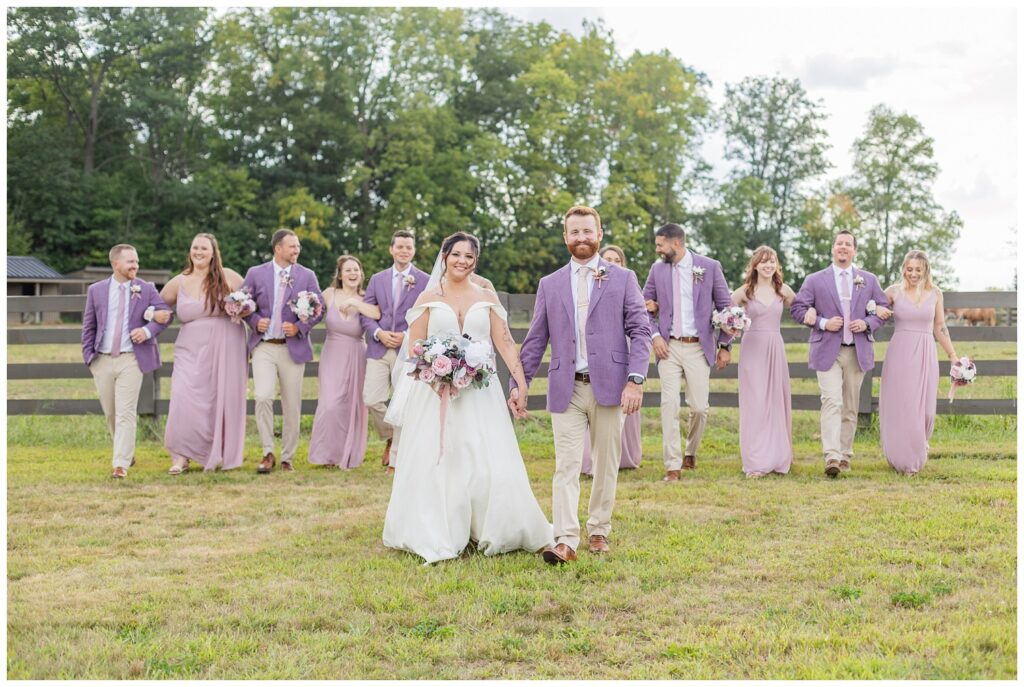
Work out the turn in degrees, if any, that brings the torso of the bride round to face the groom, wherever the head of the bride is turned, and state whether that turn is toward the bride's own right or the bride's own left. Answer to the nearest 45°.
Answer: approximately 90° to the bride's own left

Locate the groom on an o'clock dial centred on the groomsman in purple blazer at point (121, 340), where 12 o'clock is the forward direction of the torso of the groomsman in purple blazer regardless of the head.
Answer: The groom is roughly at 11 o'clock from the groomsman in purple blazer.

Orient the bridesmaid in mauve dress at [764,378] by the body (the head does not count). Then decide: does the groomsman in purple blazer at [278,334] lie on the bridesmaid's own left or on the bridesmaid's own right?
on the bridesmaid's own right

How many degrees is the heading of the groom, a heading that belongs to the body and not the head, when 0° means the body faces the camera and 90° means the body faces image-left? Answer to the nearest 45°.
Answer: approximately 0°

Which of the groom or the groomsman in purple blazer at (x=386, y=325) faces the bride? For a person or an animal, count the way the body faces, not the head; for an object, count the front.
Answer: the groomsman in purple blazer

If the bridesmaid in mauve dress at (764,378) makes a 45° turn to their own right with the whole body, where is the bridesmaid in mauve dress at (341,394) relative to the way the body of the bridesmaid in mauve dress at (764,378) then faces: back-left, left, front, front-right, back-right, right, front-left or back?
front-right

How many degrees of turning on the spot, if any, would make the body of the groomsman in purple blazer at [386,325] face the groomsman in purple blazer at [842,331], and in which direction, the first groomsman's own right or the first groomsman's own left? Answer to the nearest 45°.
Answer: approximately 90° to the first groomsman's own left

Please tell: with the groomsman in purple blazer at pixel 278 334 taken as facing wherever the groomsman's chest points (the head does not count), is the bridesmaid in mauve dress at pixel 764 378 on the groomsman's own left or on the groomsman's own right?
on the groomsman's own left

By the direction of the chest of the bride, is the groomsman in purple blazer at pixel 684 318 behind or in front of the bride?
behind

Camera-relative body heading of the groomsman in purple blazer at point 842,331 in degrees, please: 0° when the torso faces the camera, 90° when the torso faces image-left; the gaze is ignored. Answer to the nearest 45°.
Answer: approximately 0°

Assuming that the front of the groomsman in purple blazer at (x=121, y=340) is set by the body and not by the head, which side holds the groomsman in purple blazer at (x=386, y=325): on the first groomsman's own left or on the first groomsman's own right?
on the first groomsman's own left
